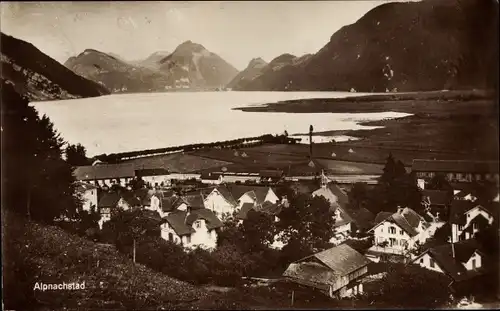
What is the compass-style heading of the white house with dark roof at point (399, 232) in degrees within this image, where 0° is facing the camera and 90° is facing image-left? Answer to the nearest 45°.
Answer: approximately 45°

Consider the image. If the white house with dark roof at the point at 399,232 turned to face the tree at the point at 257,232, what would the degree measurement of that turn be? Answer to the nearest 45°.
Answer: approximately 45° to its right
